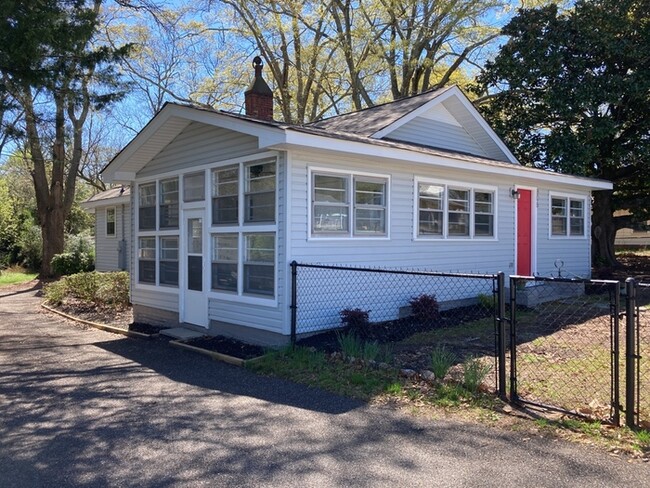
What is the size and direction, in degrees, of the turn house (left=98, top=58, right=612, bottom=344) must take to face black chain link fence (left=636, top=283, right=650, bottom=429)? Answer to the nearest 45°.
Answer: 0° — it already faces it

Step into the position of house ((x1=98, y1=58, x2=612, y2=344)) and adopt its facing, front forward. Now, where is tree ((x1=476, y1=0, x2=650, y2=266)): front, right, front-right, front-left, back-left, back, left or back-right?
left

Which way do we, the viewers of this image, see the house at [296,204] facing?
facing the viewer and to the right of the viewer

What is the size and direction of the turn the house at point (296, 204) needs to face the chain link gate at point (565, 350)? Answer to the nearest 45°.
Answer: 0° — it already faces it

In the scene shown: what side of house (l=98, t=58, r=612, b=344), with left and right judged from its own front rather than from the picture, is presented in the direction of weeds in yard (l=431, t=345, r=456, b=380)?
front

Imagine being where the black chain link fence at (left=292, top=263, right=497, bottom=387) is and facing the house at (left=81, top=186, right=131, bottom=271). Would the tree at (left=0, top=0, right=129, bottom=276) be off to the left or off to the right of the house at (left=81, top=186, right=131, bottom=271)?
left

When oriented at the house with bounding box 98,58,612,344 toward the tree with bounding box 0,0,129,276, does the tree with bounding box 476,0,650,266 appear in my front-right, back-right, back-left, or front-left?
back-right
